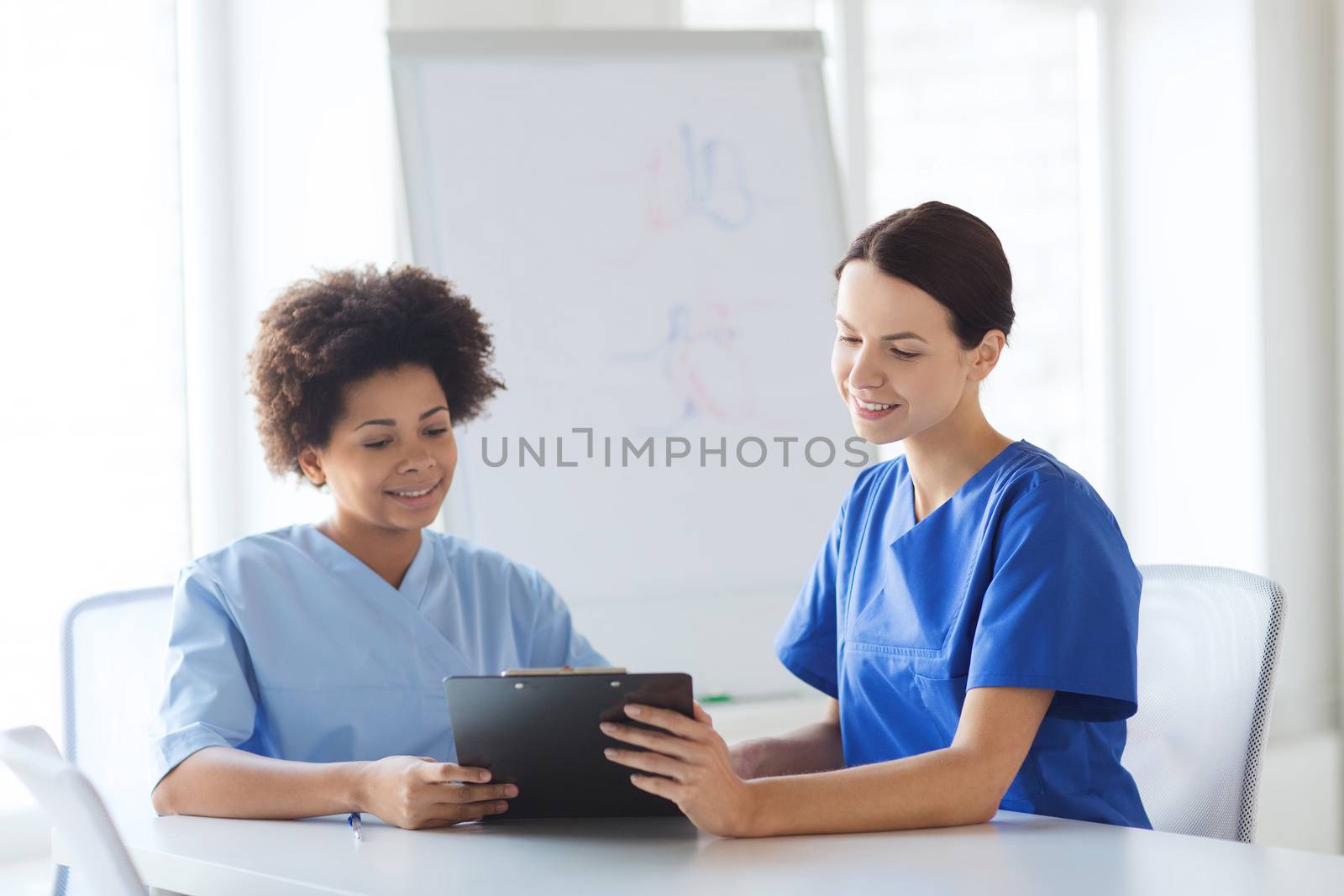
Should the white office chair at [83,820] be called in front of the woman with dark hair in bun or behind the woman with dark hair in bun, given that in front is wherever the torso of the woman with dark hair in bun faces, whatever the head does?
in front

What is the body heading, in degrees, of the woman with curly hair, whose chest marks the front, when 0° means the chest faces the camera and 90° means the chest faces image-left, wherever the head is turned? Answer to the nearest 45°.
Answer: approximately 315°

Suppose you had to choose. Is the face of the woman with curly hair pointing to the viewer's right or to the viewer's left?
to the viewer's right

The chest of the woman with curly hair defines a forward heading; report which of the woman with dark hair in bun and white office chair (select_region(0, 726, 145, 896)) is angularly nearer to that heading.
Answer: the woman with dark hair in bun

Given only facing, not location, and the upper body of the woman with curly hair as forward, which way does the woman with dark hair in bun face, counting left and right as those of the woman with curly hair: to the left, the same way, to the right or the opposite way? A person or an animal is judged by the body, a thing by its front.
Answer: to the right

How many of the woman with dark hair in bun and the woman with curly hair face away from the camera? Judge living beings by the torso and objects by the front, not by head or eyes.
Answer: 0

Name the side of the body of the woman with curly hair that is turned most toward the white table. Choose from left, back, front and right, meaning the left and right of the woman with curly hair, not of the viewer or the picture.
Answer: front

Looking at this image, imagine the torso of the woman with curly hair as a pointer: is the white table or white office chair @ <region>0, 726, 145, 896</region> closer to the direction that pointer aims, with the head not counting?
the white table

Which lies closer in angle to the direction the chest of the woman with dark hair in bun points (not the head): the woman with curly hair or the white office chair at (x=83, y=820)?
the white office chair

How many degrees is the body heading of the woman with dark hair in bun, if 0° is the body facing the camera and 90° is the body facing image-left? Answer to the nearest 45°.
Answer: approximately 45°
